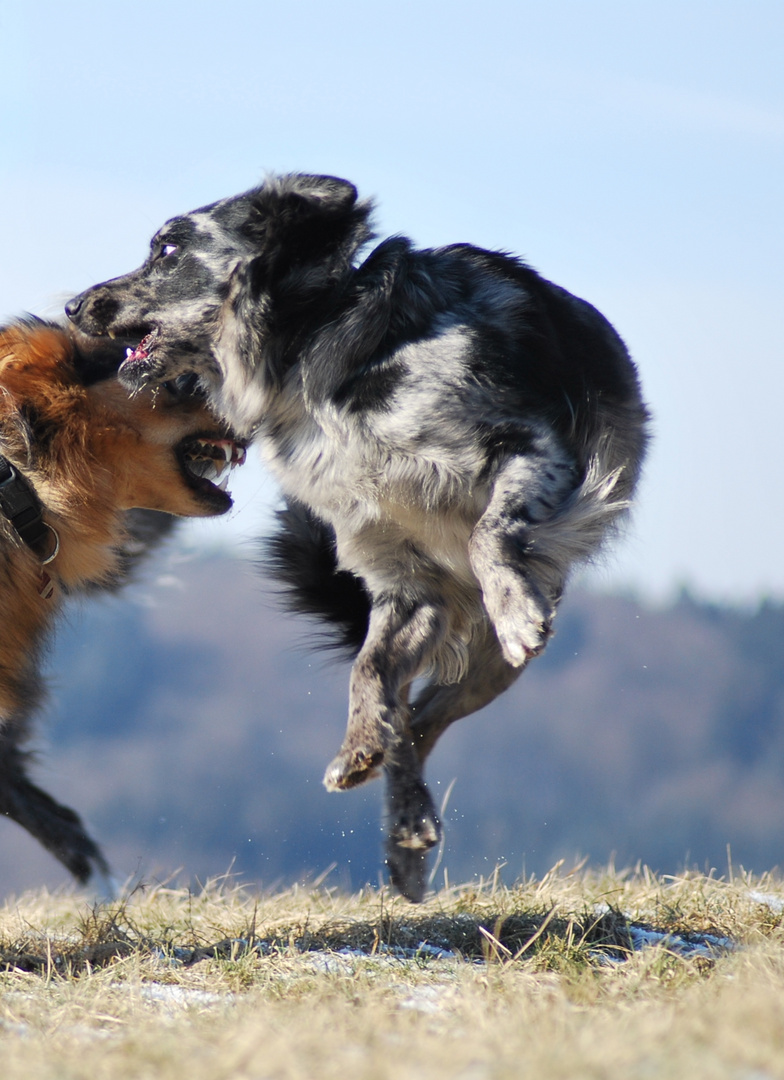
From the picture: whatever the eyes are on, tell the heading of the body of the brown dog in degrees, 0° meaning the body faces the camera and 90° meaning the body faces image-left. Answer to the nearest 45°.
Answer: approximately 270°

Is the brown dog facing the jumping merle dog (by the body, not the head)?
yes
